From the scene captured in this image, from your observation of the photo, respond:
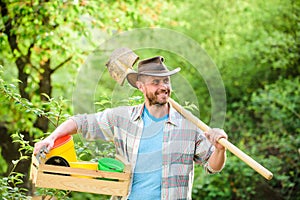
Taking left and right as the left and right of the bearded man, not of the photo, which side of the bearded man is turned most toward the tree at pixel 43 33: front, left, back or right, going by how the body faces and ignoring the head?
back

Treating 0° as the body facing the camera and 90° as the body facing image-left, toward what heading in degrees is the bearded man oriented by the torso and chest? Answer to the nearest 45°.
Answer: approximately 0°
